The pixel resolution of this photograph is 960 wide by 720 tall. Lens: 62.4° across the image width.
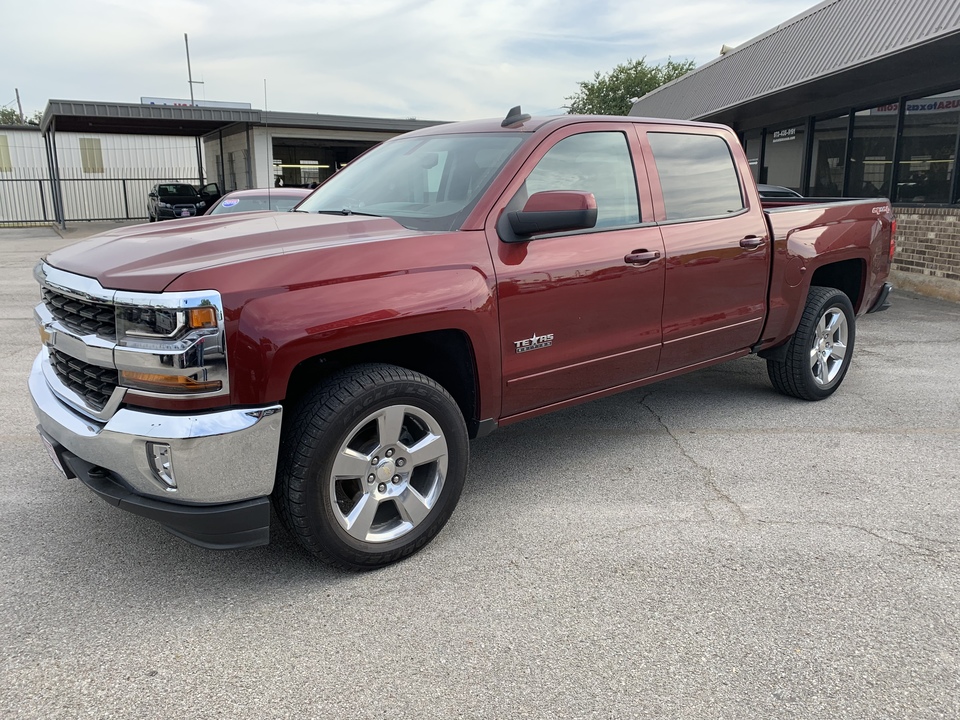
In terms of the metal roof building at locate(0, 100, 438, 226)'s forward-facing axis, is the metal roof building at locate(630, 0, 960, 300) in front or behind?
in front

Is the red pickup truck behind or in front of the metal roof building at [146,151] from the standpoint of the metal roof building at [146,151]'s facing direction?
in front

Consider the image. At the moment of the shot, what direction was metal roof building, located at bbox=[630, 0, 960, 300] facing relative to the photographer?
facing the viewer and to the left of the viewer

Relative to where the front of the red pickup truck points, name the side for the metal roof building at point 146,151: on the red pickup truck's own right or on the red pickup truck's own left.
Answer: on the red pickup truck's own right

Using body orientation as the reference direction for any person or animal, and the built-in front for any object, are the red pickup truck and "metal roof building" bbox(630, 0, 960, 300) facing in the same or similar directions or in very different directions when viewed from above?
same or similar directions

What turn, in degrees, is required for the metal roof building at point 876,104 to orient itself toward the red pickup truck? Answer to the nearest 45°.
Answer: approximately 45° to its left

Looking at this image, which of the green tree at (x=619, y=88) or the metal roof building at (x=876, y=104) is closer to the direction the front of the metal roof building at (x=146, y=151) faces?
the metal roof building

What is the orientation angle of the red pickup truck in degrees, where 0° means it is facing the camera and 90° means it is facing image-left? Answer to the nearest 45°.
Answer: approximately 45°

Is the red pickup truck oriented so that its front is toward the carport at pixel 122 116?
no

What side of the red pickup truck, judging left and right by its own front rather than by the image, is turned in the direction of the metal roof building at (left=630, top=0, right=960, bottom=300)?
back

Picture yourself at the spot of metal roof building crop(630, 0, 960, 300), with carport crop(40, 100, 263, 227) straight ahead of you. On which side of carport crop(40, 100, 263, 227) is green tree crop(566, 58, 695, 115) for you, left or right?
right

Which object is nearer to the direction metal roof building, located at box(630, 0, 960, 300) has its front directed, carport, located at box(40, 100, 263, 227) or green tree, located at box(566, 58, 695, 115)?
the carport

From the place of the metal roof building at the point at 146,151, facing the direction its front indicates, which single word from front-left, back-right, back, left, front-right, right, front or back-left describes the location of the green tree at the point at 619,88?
left

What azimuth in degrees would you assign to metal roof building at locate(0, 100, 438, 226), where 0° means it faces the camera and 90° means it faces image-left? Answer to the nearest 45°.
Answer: approximately 0°

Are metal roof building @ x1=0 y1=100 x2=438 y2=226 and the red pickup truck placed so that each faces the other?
no
